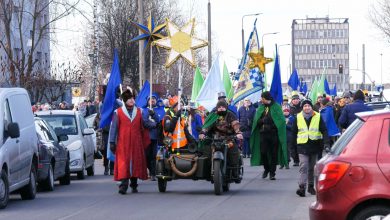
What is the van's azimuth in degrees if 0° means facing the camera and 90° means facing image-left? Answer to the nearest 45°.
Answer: approximately 45°

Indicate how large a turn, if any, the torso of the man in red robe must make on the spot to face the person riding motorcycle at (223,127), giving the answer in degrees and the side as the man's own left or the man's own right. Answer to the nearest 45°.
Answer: approximately 90° to the man's own left

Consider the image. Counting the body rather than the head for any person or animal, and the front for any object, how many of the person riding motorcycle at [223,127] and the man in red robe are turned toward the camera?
2

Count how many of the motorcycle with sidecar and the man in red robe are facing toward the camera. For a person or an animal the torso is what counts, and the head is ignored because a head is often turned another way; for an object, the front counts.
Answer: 2

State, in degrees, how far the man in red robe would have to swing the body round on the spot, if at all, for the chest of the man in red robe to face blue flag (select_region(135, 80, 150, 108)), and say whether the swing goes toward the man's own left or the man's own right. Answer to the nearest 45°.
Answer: approximately 180°

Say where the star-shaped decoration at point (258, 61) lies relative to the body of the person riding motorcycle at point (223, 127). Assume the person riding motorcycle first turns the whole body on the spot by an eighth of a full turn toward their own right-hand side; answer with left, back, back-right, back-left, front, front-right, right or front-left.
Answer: back-right

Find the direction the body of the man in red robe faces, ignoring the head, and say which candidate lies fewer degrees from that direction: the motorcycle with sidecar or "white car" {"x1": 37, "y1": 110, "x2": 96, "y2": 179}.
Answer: the motorcycle with sidecar
